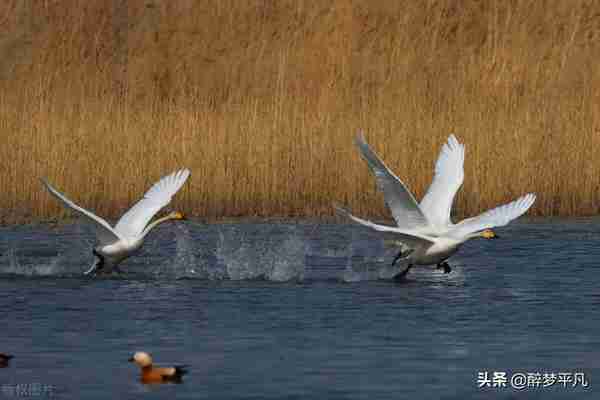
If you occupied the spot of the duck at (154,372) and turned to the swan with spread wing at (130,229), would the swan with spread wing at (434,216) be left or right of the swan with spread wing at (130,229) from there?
right

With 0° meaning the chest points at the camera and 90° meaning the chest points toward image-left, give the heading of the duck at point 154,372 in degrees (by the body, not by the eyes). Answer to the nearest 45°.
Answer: approximately 90°

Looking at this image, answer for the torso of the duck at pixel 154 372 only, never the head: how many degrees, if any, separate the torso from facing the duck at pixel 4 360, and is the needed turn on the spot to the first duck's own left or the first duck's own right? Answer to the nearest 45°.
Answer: approximately 45° to the first duck's own right

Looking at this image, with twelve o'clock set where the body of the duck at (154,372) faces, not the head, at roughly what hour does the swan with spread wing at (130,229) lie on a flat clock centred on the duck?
The swan with spread wing is roughly at 3 o'clock from the duck.

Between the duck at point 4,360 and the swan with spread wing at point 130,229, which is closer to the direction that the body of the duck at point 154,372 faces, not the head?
the duck

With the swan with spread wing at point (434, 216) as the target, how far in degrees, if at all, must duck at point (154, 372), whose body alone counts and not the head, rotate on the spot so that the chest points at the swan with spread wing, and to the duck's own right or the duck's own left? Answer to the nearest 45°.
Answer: approximately 135° to the duck's own right
